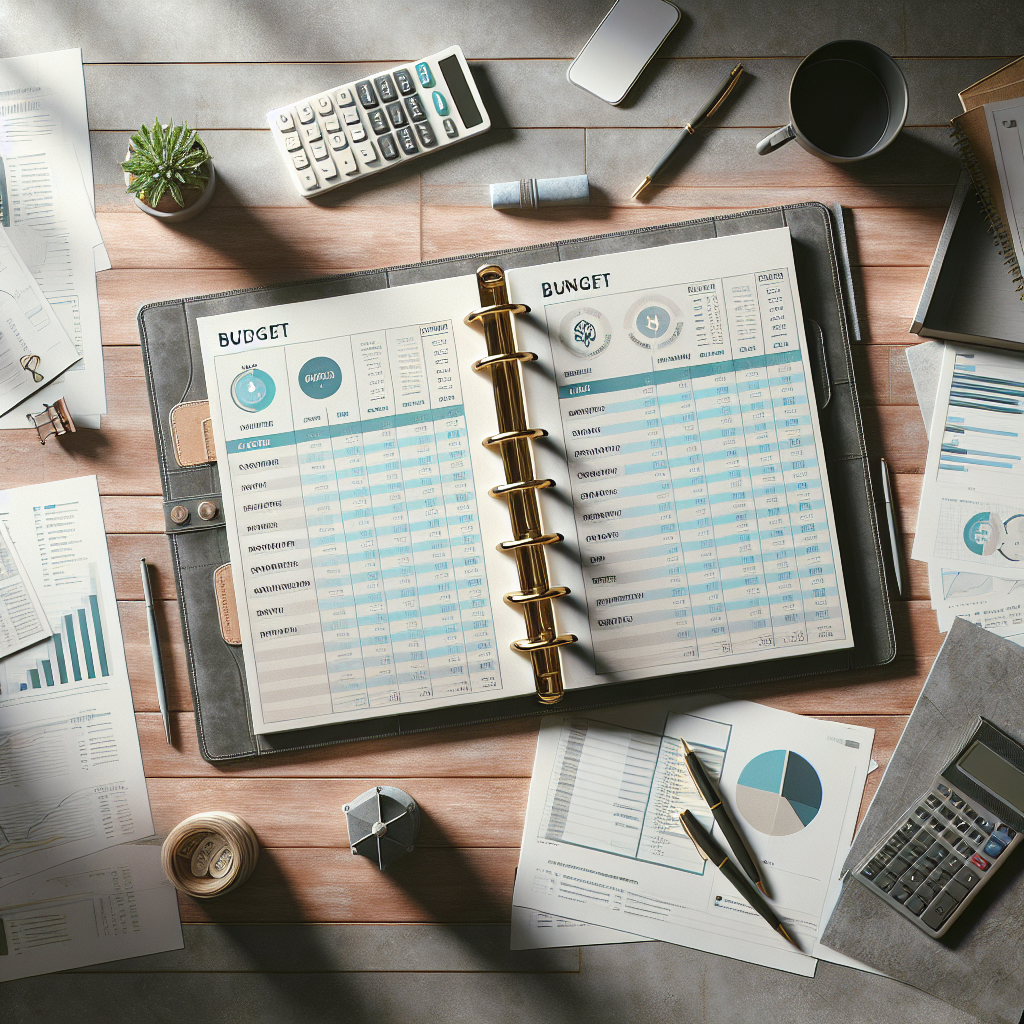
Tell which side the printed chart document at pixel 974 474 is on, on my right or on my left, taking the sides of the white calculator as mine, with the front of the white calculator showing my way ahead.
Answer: on my left

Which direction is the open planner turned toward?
toward the camera

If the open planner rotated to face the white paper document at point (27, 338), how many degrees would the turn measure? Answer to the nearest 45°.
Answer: approximately 90° to its right

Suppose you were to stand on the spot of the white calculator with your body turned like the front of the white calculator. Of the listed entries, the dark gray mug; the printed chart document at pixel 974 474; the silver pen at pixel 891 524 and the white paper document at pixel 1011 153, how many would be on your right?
0

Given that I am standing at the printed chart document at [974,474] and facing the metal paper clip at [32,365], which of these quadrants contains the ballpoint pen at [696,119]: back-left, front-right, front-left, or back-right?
front-right

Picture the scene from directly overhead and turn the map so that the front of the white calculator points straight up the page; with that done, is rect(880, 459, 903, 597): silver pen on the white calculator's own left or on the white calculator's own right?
on the white calculator's own left
